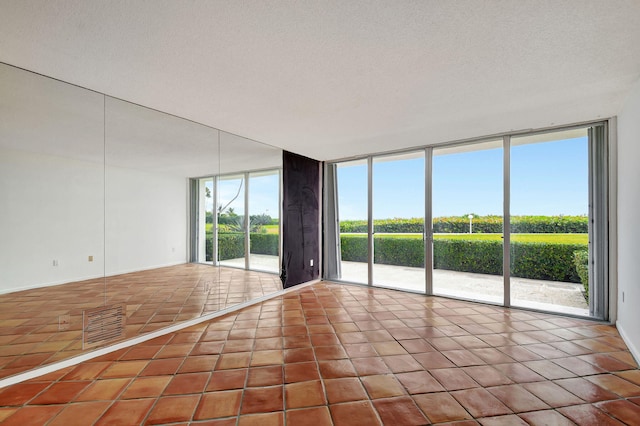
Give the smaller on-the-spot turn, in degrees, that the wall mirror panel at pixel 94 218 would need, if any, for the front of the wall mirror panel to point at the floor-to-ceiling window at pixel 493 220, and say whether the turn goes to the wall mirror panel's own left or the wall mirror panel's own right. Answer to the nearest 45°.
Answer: approximately 45° to the wall mirror panel's own left

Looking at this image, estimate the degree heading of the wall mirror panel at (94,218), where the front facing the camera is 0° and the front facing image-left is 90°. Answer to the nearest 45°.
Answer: approximately 315°

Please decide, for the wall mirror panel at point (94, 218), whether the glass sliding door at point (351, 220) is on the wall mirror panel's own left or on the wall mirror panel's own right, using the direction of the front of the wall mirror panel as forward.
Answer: on the wall mirror panel's own left

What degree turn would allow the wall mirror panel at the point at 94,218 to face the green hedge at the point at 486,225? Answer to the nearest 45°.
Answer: approximately 45° to its left
